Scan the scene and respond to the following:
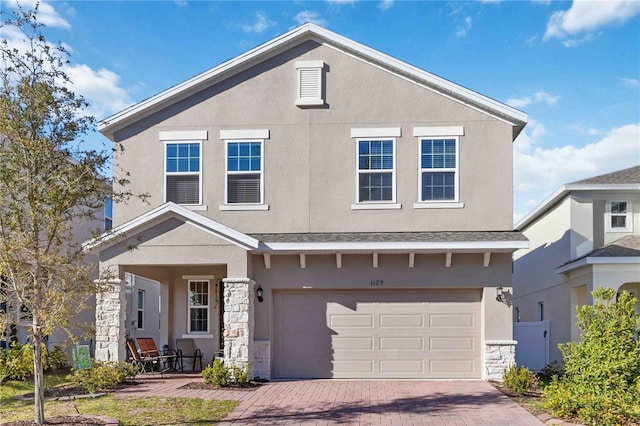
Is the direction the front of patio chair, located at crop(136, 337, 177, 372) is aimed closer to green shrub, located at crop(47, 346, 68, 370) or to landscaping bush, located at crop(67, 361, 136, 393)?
the landscaping bush

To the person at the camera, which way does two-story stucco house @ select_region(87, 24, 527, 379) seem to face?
facing the viewer

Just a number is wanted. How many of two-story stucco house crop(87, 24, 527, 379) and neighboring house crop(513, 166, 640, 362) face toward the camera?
2

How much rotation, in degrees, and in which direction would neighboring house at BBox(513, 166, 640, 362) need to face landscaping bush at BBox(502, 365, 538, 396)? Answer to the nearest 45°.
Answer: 0° — it already faces it

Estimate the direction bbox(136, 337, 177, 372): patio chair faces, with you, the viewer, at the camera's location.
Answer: facing the viewer and to the right of the viewer

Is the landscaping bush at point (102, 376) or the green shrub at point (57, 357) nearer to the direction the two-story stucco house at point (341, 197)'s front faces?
the landscaping bush

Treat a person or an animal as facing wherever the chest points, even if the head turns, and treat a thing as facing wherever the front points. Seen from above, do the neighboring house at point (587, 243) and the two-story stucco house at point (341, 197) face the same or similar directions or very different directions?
same or similar directions
